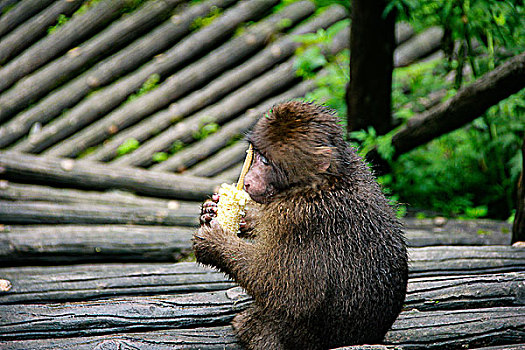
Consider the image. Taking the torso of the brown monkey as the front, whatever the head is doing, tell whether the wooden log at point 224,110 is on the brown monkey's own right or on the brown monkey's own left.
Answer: on the brown monkey's own right

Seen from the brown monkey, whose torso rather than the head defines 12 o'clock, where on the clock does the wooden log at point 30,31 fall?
The wooden log is roughly at 2 o'clock from the brown monkey.

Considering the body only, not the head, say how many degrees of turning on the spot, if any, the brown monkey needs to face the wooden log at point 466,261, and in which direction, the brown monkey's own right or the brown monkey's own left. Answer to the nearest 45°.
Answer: approximately 135° to the brown monkey's own right

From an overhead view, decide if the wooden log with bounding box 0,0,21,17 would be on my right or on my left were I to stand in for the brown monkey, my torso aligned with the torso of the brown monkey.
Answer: on my right

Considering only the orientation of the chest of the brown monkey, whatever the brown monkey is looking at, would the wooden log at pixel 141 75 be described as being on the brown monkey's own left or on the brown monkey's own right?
on the brown monkey's own right

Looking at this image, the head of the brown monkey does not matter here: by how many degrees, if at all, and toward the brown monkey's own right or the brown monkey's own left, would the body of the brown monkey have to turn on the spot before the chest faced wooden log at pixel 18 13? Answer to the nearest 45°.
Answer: approximately 45° to the brown monkey's own right

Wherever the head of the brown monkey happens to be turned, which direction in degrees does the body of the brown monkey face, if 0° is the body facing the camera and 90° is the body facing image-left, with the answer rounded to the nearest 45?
approximately 90°

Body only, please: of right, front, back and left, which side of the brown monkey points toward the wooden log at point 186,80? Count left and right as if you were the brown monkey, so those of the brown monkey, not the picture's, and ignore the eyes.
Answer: right
